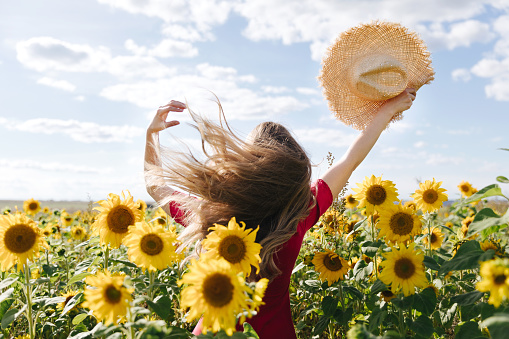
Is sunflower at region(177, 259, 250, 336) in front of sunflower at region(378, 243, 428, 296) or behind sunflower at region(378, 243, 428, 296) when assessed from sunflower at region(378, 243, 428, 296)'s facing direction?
in front

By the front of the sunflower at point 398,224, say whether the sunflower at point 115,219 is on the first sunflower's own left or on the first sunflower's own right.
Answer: on the first sunflower's own right

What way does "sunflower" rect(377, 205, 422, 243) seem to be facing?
toward the camera

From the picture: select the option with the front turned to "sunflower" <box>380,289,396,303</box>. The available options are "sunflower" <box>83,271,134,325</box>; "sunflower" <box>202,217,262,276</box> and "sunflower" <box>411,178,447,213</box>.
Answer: "sunflower" <box>411,178,447,213</box>

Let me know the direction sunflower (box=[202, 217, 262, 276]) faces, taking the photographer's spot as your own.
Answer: facing the viewer

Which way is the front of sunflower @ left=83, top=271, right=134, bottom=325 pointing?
toward the camera

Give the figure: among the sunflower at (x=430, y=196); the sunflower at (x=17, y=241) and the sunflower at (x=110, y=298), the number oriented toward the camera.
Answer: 3

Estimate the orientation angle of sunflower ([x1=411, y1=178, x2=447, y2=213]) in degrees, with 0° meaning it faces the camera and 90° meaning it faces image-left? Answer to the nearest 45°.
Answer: approximately 0°

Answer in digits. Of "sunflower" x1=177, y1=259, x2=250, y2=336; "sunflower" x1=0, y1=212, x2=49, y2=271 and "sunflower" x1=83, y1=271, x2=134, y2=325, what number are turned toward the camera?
3
